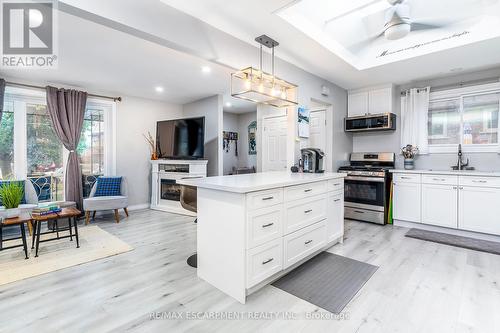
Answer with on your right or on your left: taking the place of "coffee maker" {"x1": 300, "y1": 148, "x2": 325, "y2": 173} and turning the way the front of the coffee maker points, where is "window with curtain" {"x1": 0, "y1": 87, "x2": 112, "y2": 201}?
on your right

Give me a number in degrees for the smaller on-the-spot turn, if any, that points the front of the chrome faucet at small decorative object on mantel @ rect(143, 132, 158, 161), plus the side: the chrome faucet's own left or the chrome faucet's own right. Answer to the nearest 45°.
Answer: approximately 45° to the chrome faucet's own right

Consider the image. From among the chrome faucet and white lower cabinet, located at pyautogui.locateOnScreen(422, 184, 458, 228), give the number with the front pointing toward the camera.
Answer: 2

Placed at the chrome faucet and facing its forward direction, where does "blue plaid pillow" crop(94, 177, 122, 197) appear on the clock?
The blue plaid pillow is roughly at 2 o'clock from the chrome faucet.

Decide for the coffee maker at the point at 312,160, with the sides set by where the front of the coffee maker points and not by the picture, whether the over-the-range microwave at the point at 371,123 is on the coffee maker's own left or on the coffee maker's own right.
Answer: on the coffee maker's own left

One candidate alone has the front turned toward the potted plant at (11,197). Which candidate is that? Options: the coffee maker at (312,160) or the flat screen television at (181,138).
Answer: the flat screen television

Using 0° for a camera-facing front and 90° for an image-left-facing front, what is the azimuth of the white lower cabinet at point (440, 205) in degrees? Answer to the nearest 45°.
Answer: approximately 0°

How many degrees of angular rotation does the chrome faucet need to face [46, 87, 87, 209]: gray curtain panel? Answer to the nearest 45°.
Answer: approximately 45° to its right

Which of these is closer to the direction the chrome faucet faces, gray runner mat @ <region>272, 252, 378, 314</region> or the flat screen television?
the gray runner mat

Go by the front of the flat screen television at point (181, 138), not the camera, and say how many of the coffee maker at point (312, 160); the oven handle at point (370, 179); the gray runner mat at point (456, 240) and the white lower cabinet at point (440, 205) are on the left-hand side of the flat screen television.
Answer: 4

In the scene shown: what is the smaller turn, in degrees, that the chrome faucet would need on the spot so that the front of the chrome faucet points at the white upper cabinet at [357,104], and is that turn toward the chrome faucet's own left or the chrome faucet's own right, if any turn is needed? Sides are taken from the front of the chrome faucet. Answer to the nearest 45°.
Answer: approximately 90° to the chrome faucet's own right
